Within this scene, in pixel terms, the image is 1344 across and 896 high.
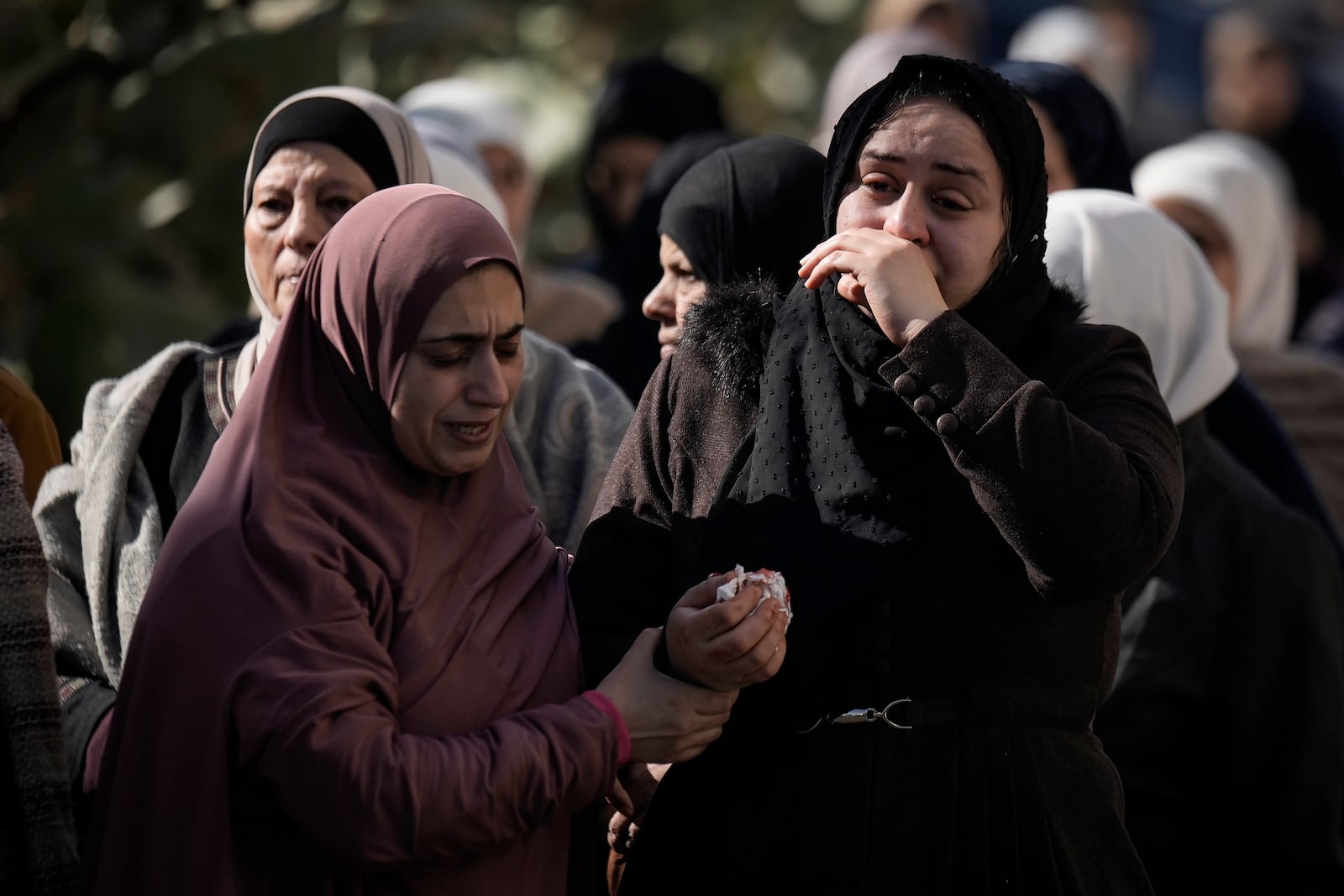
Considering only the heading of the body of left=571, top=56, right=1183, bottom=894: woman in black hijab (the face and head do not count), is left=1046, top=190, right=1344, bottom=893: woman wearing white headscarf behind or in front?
behind

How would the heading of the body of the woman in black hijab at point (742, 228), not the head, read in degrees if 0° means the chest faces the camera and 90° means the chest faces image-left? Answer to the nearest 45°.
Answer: approximately 90°

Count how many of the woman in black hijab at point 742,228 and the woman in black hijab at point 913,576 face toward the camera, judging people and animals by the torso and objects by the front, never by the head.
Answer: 1

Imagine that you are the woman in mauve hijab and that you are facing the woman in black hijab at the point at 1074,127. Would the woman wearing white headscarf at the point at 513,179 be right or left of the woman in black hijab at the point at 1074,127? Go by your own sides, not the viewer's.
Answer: left

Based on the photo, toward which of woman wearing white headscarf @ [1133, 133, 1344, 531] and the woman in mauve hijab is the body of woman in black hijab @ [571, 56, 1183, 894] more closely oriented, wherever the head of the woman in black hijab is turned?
the woman in mauve hijab

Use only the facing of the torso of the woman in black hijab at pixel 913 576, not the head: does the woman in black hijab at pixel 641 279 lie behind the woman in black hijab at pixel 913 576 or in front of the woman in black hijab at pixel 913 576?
behind

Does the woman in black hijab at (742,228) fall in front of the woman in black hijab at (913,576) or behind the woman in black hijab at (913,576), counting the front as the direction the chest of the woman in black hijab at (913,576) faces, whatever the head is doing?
behind

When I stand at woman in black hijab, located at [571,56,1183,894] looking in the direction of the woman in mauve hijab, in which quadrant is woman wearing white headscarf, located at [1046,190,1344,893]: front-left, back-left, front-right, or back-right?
back-right

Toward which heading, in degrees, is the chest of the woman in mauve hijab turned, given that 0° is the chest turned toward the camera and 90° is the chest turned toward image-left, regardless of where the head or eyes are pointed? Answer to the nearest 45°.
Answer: approximately 315°

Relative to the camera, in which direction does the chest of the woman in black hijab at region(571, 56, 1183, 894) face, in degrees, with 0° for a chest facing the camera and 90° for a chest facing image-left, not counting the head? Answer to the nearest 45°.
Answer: approximately 0°

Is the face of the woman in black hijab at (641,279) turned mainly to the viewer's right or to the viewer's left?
to the viewer's left

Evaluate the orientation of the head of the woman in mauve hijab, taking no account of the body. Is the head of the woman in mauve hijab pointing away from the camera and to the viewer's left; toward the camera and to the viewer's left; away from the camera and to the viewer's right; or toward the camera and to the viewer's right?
toward the camera and to the viewer's right
